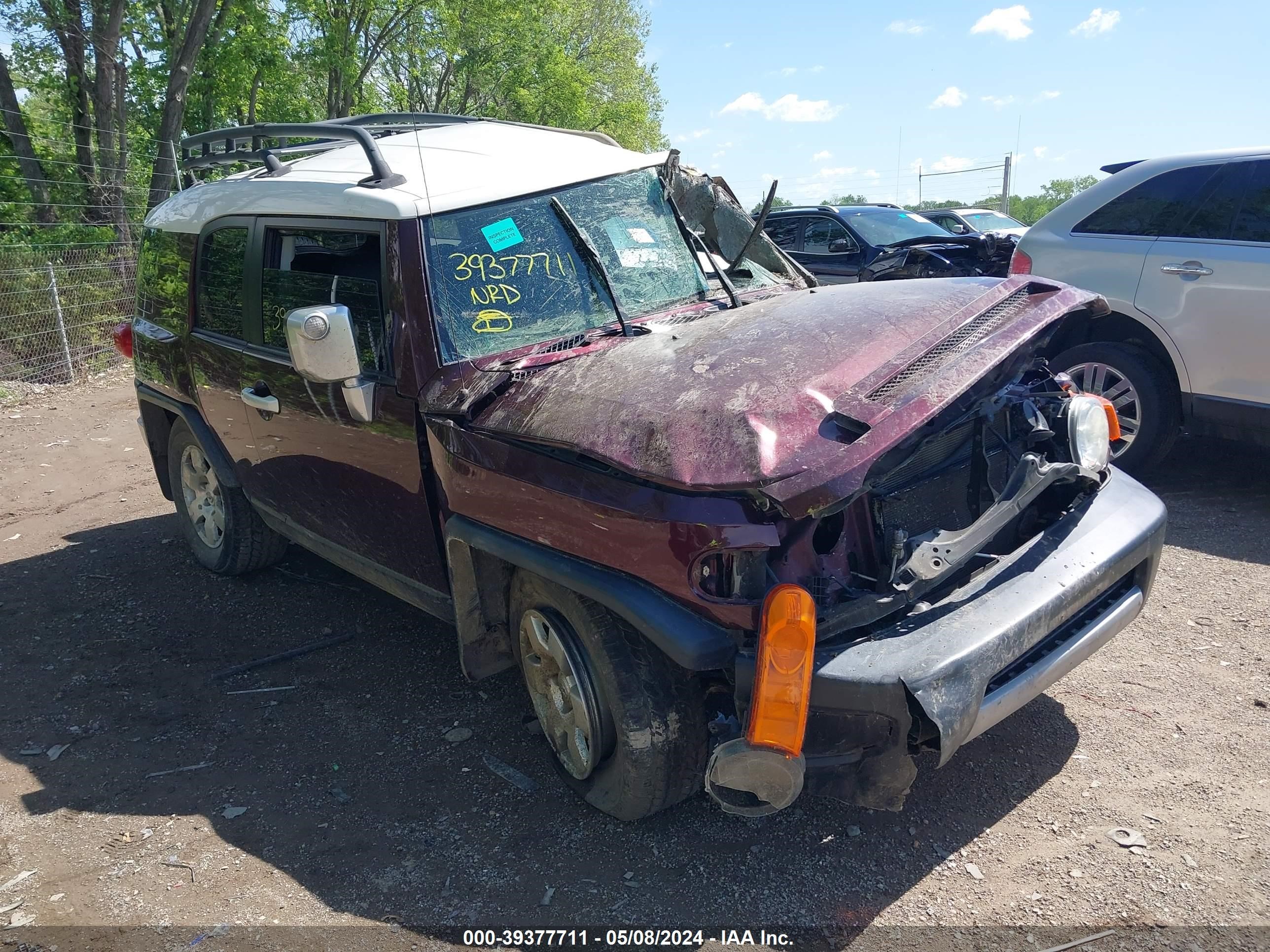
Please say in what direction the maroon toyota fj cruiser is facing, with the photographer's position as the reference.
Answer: facing the viewer and to the right of the viewer

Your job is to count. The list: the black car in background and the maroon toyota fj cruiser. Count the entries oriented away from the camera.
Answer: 0

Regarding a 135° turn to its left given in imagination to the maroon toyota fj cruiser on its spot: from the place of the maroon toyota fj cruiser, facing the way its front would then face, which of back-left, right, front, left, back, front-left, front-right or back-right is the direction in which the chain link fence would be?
front-left

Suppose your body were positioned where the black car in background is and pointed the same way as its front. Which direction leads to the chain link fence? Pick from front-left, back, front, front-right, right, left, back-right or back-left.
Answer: back-right

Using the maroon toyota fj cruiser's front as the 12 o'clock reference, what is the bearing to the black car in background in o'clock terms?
The black car in background is roughly at 8 o'clock from the maroon toyota fj cruiser.

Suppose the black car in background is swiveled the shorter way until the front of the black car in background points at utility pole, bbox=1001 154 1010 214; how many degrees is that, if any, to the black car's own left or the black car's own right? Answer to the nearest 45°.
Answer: approximately 135° to the black car's own left

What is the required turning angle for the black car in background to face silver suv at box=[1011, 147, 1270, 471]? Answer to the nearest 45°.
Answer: approximately 45° to its right
